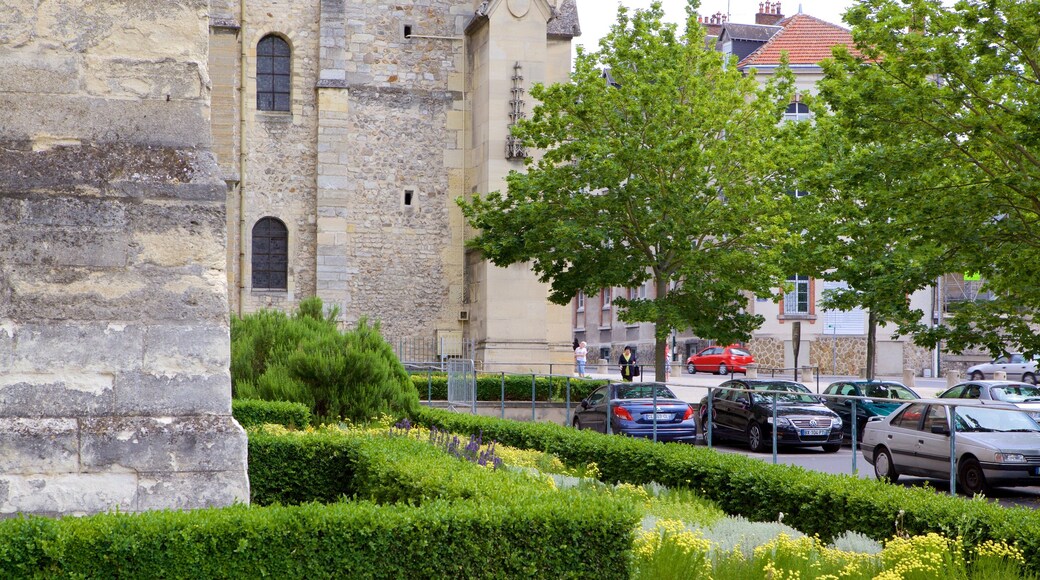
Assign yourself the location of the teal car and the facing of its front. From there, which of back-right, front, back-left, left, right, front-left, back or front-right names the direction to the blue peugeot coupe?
right

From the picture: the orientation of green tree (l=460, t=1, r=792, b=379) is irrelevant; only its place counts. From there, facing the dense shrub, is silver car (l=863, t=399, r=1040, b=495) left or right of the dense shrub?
left

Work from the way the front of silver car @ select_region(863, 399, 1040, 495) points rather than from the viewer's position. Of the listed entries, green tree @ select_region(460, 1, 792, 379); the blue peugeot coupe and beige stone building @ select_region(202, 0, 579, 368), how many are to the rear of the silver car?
3

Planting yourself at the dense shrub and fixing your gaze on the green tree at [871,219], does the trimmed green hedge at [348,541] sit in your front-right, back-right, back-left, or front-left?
back-right

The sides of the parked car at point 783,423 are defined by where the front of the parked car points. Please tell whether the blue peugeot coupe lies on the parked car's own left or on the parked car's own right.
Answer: on the parked car's own right

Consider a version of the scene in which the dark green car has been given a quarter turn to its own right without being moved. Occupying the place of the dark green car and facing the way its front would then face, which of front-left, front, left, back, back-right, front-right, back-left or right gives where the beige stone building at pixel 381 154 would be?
front-right

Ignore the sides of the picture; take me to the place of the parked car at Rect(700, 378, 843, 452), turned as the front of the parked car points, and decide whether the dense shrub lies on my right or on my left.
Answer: on my right

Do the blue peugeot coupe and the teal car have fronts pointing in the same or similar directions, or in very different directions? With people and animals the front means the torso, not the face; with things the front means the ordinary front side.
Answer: very different directions
